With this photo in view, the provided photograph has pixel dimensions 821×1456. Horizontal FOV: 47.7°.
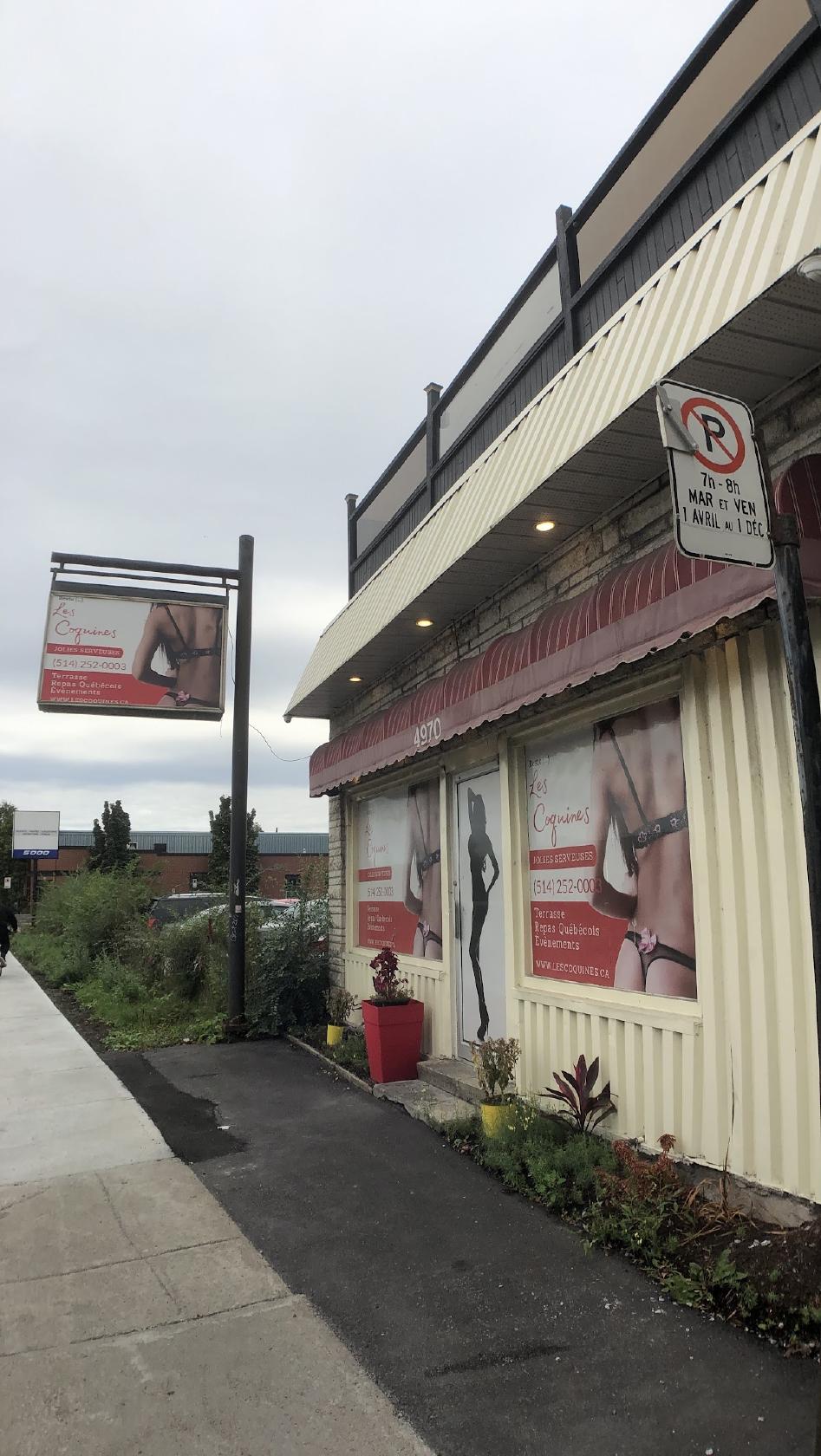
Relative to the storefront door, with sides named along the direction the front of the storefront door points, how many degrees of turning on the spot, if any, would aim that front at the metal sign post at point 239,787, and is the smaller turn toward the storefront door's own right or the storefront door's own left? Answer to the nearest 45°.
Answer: approximately 90° to the storefront door's own right

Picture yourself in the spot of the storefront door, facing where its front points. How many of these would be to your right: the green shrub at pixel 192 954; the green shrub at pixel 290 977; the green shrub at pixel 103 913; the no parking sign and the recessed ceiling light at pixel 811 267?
3

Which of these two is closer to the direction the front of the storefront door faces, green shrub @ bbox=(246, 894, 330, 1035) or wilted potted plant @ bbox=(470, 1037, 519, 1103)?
the wilted potted plant

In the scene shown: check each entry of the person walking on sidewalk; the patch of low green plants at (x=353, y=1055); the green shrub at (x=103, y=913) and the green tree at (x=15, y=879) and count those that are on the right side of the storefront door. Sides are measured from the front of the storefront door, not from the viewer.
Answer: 4

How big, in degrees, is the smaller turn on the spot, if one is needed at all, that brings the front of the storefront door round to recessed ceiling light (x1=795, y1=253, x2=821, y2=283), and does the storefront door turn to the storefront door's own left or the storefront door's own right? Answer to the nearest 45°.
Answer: approximately 45° to the storefront door's own left

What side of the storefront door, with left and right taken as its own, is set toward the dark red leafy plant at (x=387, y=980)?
right

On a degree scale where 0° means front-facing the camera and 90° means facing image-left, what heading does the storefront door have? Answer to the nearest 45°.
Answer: approximately 45°

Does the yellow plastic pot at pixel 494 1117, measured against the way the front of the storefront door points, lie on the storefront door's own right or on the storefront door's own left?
on the storefront door's own left

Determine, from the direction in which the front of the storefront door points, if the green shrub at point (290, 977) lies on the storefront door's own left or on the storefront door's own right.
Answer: on the storefront door's own right

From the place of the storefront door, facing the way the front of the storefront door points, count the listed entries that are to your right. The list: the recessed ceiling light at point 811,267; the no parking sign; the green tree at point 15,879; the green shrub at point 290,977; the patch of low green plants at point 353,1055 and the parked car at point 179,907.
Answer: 4

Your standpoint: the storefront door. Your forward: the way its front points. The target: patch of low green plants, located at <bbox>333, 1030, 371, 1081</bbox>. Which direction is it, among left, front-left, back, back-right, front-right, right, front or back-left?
right

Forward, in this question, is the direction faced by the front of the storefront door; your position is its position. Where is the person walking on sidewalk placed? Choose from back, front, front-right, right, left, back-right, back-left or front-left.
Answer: right

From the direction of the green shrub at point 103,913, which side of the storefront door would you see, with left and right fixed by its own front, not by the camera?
right
